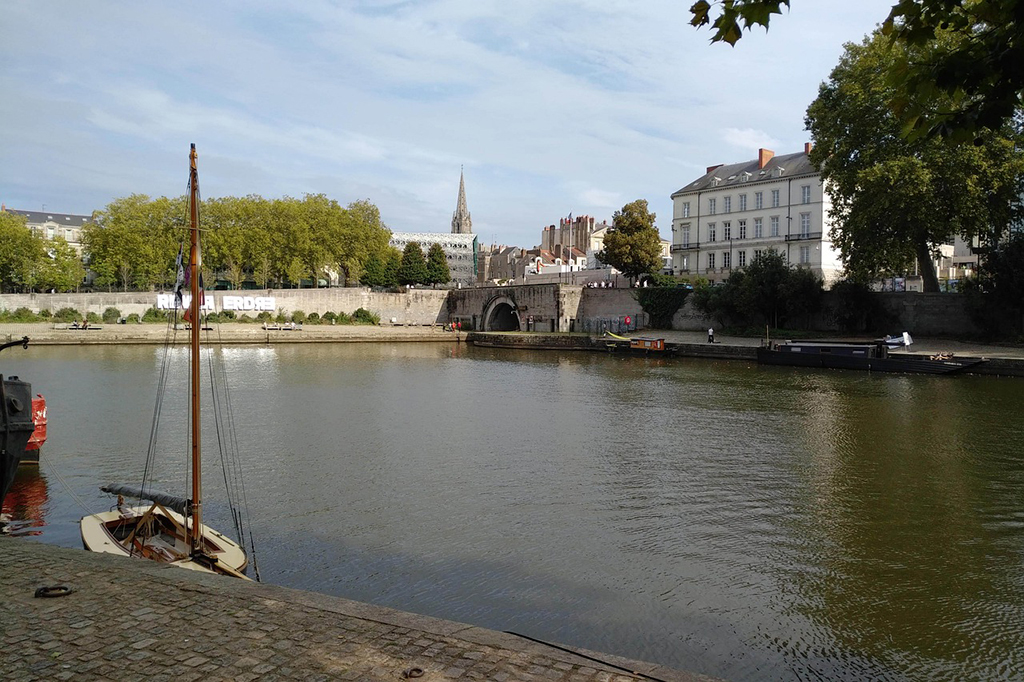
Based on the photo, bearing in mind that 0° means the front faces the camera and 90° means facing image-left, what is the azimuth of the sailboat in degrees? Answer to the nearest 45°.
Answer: approximately 315°

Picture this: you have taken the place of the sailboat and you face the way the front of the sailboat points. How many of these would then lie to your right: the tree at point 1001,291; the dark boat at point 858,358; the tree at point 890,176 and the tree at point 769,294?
0

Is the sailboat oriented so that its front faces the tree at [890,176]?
no

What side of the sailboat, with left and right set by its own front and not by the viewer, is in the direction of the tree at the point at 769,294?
left

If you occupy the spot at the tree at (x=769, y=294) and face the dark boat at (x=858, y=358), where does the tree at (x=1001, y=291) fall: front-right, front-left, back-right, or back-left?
front-left

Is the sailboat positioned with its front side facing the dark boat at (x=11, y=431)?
no

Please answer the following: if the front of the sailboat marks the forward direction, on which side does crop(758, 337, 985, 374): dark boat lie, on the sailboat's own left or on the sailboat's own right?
on the sailboat's own left

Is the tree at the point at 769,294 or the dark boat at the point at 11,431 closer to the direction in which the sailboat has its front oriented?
the tree

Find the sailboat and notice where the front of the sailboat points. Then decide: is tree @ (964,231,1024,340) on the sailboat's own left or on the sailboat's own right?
on the sailboat's own left

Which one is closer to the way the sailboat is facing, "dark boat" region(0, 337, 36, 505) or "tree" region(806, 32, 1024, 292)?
the tree
